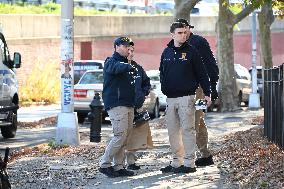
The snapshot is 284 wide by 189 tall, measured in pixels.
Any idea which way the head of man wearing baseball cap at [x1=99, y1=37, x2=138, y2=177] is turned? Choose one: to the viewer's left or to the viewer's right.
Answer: to the viewer's right

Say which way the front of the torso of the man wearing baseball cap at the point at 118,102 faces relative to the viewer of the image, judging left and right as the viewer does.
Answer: facing to the right of the viewer

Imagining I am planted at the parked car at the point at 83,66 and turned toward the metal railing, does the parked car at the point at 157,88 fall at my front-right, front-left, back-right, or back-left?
front-left

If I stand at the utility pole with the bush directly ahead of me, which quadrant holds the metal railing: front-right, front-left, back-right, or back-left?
back-right

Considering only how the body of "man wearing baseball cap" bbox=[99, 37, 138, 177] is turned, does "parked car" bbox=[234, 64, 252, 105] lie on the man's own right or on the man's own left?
on the man's own left

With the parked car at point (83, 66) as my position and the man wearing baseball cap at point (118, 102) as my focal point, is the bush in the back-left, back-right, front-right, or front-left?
back-right

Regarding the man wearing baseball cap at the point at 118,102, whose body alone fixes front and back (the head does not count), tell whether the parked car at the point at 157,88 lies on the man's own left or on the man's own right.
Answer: on the man's own left

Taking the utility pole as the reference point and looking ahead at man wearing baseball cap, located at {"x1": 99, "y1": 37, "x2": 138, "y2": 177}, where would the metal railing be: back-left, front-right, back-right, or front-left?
front-left
